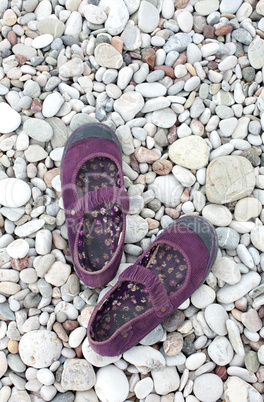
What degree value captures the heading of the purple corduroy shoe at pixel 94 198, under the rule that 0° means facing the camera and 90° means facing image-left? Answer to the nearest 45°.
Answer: approximately 180°

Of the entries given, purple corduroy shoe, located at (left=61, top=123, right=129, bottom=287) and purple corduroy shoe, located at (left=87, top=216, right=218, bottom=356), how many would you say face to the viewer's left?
0

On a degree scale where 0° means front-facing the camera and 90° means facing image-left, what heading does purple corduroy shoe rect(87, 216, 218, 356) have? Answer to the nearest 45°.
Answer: approximately 225°

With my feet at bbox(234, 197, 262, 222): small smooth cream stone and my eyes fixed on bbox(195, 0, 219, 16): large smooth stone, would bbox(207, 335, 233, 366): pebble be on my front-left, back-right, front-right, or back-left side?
back-left
